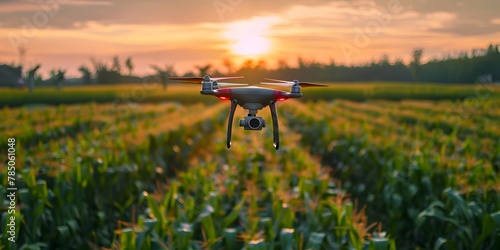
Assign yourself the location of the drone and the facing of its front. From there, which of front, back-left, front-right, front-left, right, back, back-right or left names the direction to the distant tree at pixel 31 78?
back-right

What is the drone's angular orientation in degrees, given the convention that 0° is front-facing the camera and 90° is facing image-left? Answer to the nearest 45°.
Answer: approximately 0°
